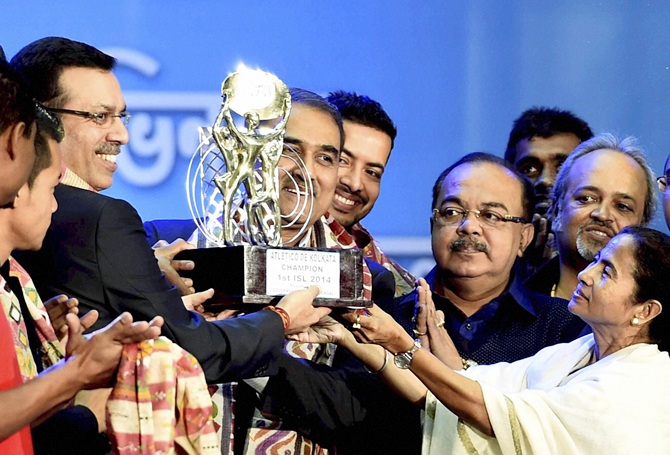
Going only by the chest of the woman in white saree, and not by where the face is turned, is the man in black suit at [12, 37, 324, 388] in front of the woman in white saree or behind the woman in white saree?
in front

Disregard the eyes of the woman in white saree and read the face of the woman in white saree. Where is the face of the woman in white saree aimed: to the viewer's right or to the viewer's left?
to the viewer's left

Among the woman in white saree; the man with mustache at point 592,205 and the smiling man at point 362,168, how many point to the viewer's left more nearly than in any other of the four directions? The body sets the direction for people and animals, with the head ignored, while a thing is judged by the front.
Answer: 1

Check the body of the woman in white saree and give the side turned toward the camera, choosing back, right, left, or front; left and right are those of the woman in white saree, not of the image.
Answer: left

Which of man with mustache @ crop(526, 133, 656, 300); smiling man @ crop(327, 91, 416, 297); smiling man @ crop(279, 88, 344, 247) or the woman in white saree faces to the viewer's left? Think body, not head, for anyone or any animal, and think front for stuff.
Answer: the woman in white saree

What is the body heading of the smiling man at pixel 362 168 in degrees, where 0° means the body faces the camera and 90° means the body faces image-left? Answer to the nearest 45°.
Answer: approximately 0°

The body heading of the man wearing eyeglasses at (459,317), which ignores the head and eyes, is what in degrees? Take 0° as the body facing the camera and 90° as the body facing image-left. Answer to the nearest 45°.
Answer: approximately 45°

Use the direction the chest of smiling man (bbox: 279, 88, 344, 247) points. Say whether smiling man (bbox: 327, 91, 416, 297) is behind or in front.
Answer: behind
